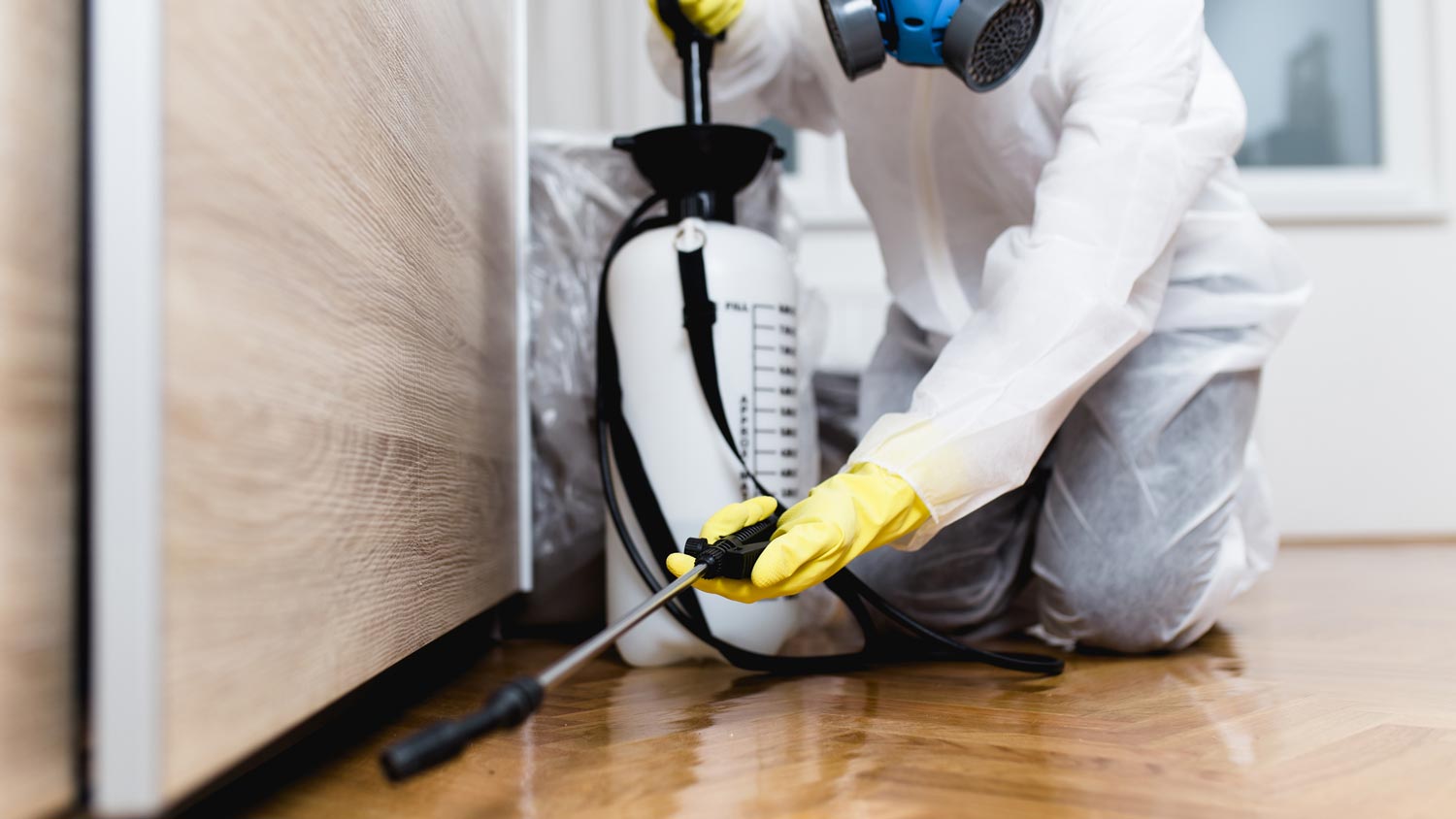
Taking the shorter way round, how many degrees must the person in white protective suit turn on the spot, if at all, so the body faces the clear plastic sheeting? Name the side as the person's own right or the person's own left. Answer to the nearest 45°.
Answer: approximately 45° to the person's own right

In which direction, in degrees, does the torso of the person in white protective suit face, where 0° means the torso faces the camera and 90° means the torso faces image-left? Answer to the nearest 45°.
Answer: approximately 45°
